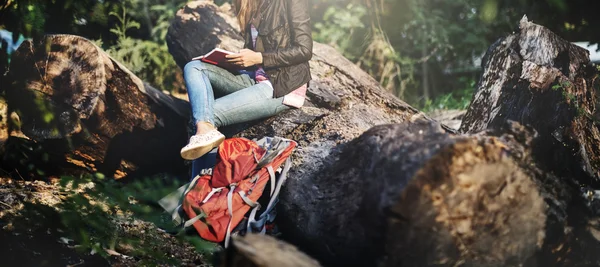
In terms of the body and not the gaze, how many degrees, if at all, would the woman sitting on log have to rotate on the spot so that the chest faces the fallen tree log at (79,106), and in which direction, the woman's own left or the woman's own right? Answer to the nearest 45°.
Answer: approximately 45° to the woman's own right

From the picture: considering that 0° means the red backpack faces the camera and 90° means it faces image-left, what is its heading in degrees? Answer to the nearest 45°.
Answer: approximately 45°

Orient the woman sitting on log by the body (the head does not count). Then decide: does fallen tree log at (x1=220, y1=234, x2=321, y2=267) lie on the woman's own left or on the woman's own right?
on the woman's own left

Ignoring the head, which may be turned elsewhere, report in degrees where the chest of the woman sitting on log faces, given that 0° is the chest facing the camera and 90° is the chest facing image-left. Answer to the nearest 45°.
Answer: approximately 45°

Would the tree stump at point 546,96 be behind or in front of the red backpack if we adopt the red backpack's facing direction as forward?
behind
